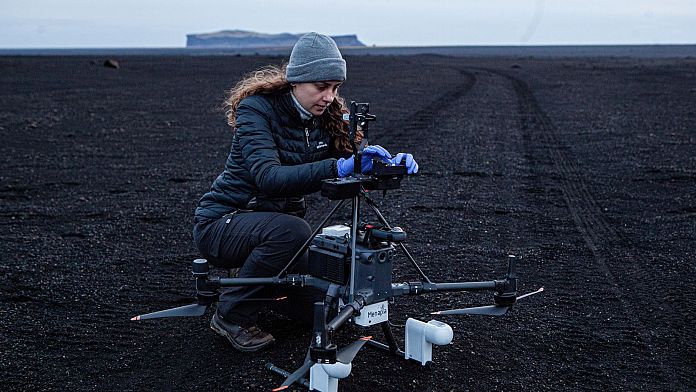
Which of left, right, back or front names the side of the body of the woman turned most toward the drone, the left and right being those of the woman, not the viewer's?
front

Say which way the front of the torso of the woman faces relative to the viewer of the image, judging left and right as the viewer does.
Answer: facing the viewer and to the right of the viewer
